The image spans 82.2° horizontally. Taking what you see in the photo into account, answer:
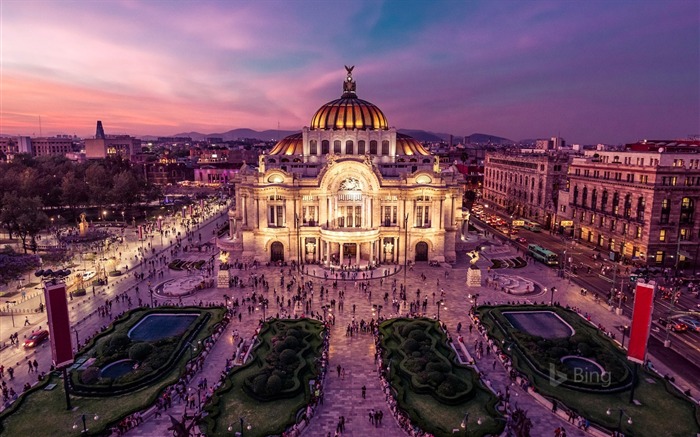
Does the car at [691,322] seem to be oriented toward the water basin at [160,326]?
no

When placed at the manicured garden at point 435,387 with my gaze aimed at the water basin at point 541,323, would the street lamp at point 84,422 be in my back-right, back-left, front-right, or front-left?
back-left

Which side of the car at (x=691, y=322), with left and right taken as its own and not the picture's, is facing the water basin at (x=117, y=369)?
left

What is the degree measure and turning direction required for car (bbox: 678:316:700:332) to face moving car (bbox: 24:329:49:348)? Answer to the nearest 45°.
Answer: approximately 90° to its left

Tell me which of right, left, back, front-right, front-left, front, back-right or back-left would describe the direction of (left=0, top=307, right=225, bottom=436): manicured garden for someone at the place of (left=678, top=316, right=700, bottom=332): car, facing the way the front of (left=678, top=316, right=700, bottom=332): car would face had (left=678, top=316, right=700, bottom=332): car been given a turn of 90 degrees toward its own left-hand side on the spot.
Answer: front

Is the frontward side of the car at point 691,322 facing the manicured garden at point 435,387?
no

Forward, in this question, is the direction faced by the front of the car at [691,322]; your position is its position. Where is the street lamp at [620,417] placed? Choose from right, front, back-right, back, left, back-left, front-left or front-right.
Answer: back-left

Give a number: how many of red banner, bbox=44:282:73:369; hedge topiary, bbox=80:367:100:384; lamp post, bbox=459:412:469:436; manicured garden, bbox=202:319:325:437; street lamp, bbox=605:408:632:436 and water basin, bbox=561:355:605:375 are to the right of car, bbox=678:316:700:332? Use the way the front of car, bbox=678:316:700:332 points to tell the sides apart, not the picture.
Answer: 0

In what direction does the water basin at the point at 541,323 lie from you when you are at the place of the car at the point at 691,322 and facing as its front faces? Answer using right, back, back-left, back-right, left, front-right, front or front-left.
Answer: left

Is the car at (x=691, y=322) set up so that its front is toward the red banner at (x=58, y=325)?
no

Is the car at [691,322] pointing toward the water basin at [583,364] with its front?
no

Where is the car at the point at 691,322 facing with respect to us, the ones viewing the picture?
facing away from the viewer and to the left of the viewer

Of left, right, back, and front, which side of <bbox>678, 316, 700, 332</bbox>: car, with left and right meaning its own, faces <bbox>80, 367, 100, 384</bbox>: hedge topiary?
left

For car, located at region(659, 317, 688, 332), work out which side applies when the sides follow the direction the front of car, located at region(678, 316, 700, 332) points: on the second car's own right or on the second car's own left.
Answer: on the second car's own left
